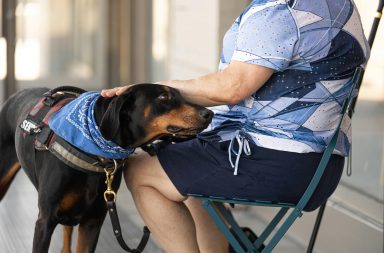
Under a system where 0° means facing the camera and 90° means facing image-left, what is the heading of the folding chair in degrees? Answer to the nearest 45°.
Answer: approximately 90°

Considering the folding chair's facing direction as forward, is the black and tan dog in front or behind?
in front
